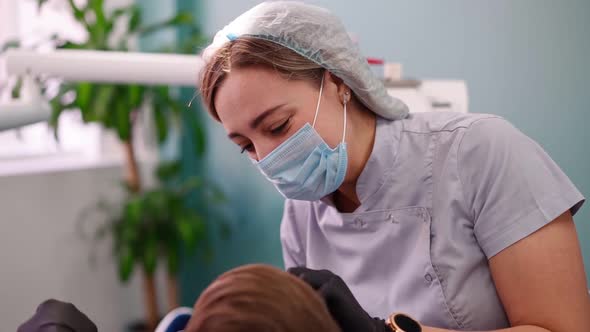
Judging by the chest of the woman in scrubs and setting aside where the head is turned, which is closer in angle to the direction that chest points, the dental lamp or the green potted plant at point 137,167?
the dental lamp

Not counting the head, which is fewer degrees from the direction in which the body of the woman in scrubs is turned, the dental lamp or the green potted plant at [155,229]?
the dental lamp

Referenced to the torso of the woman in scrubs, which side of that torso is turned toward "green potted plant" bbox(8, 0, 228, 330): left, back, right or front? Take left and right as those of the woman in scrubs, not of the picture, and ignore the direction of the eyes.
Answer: right

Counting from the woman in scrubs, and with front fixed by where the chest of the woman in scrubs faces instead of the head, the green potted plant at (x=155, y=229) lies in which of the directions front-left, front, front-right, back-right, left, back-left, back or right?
right

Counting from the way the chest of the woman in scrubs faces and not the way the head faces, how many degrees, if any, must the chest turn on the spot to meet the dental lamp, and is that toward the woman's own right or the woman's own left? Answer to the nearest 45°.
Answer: approximately 45° to the woman's own right

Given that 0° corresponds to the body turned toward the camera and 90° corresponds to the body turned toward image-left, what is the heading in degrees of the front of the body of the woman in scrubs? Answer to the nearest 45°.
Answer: approximately 45°

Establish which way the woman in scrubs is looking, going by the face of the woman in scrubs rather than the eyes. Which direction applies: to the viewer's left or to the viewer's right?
to the viewer's left
